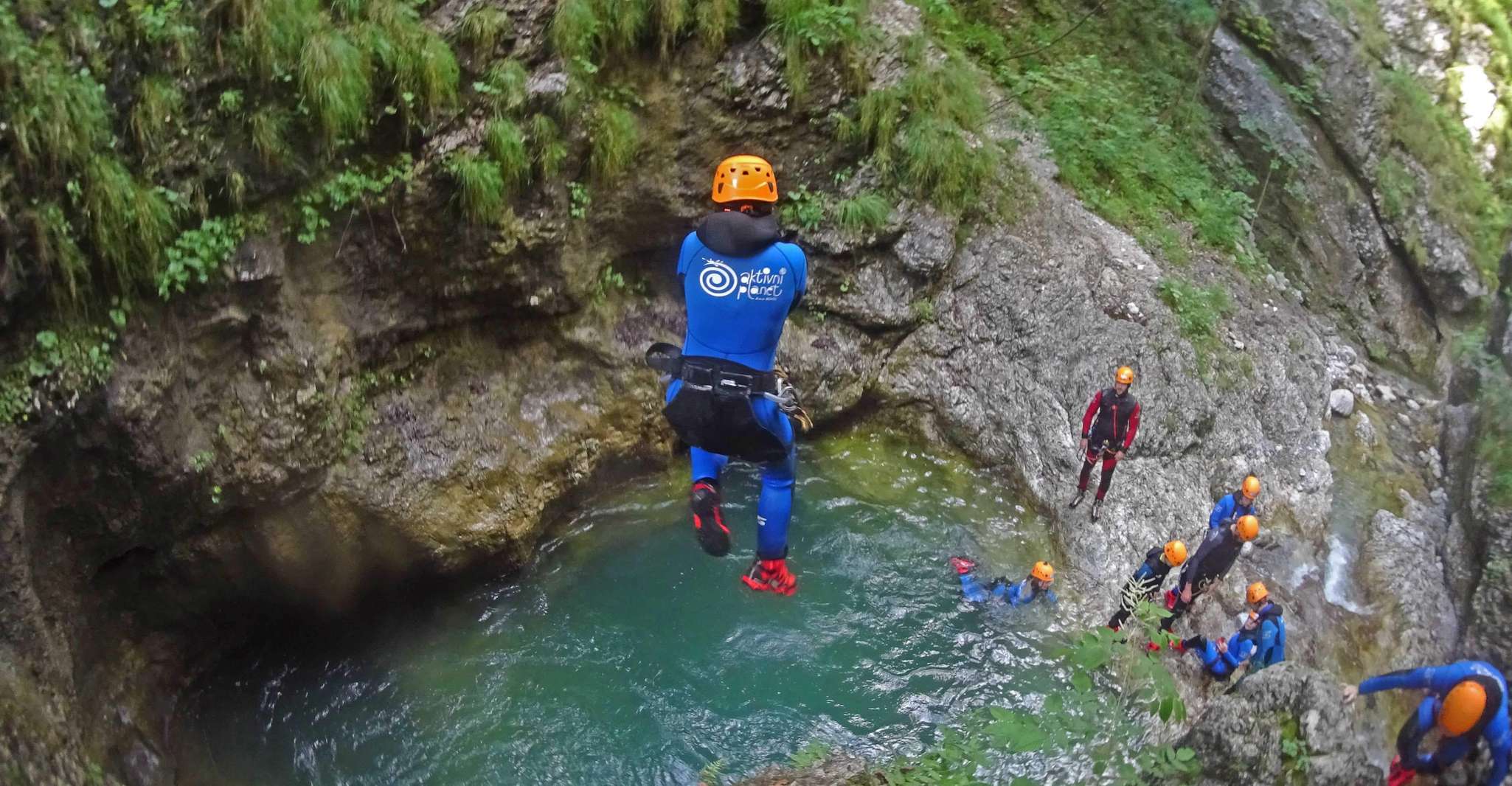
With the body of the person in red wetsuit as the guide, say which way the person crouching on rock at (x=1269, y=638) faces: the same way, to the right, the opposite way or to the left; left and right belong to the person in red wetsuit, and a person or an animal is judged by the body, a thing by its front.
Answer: to the right

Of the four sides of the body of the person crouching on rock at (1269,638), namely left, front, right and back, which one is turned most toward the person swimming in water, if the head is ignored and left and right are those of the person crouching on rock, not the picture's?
front

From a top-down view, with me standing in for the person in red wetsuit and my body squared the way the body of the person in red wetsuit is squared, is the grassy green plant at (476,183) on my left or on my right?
on my right

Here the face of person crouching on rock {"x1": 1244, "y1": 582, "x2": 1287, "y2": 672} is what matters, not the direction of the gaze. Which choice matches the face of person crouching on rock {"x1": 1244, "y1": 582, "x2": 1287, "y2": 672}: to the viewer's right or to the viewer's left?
to the viewer's left

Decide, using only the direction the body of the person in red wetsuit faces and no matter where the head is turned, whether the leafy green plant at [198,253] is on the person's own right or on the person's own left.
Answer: on the person's own right

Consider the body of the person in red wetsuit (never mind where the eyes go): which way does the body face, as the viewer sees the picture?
toward the camera

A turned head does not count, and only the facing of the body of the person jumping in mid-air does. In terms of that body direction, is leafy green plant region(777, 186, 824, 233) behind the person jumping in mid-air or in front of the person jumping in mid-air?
in front

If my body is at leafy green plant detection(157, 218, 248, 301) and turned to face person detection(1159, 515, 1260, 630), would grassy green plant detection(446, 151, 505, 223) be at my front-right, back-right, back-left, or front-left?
front-left

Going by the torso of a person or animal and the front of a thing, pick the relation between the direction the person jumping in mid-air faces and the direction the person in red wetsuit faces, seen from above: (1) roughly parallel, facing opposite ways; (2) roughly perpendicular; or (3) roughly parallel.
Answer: roughly parallel, facing opposite ways

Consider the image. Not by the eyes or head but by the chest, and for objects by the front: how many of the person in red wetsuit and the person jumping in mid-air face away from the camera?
1

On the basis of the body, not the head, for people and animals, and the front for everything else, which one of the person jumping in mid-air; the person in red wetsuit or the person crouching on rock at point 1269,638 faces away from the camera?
the person jumping in mid-air

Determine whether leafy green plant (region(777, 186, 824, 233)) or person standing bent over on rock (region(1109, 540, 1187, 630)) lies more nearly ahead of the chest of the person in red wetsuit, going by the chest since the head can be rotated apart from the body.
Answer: the person standing bent over on rock

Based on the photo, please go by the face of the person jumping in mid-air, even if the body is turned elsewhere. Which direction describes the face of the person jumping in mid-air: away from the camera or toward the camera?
away from the camera

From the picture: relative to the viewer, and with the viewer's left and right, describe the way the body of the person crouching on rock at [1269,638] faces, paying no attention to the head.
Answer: facing to the left of the viewer

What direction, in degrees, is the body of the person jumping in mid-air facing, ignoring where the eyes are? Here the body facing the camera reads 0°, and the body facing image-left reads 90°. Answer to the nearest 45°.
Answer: approximately 180°
